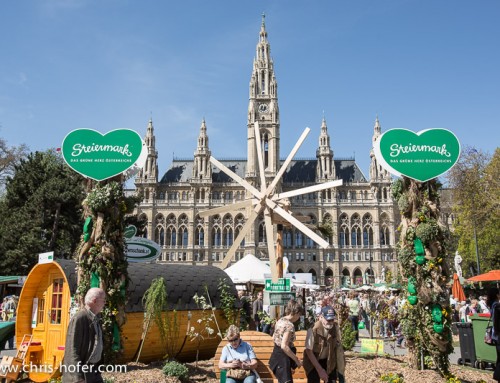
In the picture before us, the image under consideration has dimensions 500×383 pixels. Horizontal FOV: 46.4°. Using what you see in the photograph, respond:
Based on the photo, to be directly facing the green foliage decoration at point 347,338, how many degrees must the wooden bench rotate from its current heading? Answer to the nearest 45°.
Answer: approximately 135° to its left

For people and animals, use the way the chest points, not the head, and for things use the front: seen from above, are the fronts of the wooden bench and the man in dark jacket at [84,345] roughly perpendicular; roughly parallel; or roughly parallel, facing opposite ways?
roughly perpendicular

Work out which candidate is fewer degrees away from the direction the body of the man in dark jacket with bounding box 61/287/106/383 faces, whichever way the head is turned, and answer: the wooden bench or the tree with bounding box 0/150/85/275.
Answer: the wooden bench

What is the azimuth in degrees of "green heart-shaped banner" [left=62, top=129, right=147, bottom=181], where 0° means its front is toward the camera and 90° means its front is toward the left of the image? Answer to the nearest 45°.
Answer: approximately 0°

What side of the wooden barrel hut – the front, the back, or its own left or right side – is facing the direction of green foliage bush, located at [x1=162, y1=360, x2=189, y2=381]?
left

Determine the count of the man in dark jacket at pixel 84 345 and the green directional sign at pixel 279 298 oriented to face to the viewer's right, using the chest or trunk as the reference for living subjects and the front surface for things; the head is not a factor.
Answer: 1

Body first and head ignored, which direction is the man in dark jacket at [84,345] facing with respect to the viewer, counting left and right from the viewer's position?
facing to the right of the viewer

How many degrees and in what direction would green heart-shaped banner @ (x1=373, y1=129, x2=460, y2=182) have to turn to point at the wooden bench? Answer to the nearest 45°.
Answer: approximately 45° to its right

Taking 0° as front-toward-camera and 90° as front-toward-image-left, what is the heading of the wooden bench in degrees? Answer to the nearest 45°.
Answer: approximately 0°

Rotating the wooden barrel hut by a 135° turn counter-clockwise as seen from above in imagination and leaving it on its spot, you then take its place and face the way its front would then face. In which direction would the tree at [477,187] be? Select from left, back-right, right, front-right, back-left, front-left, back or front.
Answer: front-left

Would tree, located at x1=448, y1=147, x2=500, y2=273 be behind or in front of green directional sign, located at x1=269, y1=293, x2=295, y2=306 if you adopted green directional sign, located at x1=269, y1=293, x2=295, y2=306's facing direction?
behind
